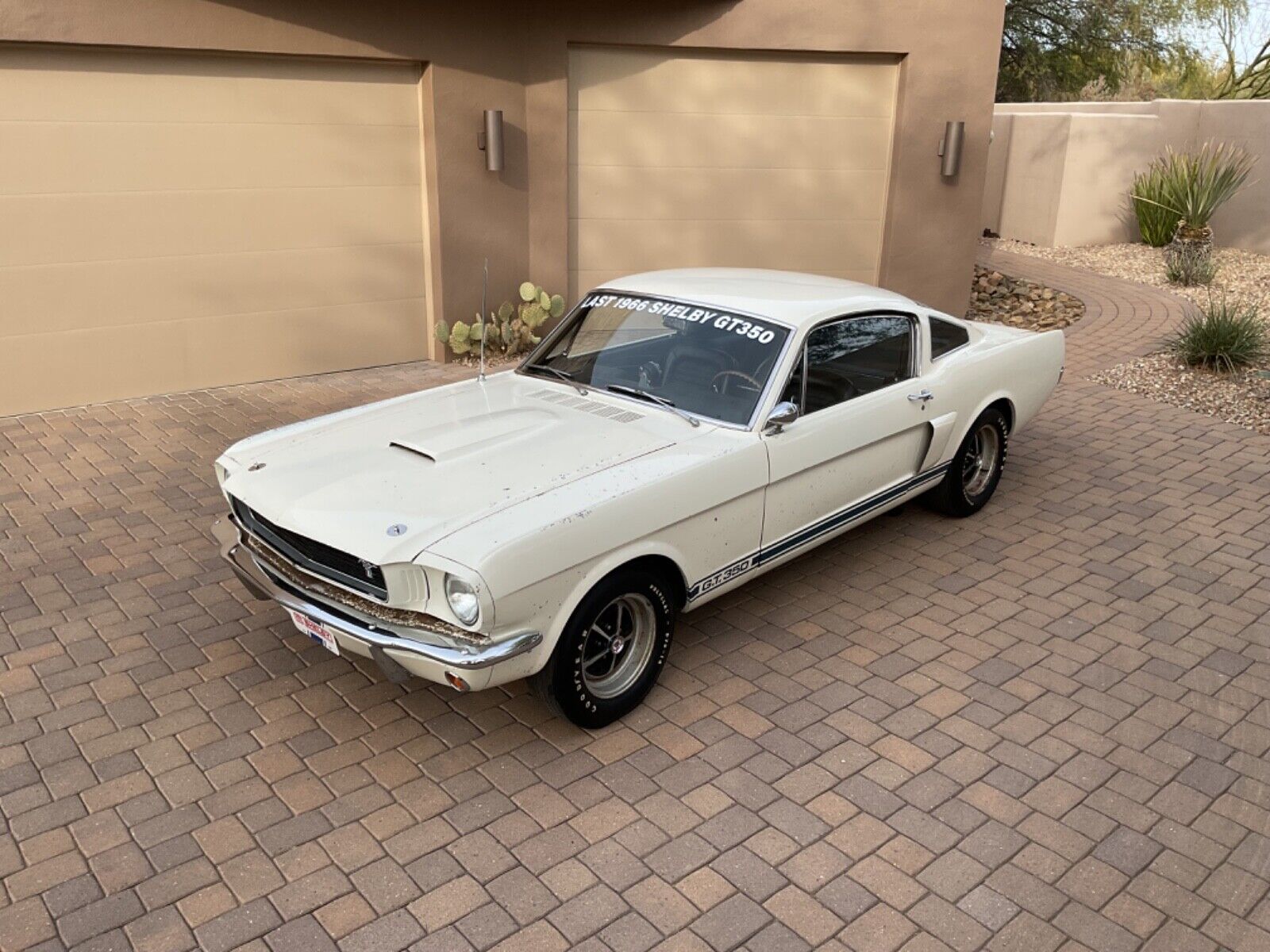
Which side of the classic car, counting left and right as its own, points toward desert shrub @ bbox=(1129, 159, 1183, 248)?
back

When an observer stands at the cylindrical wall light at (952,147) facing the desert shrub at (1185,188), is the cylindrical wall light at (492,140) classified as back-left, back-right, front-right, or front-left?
back-left

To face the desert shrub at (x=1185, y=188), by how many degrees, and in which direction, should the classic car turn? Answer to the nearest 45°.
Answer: approximately 180°

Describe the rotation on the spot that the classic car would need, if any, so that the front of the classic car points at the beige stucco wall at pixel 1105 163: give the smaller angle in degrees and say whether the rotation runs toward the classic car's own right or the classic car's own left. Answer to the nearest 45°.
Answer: approximately 180°

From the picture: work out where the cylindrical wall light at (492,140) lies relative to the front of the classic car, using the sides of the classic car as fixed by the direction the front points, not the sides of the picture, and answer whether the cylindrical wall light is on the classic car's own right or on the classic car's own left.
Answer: on the classic car's own right

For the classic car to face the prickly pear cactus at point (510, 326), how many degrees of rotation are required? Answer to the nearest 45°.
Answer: approximately 135° to its right

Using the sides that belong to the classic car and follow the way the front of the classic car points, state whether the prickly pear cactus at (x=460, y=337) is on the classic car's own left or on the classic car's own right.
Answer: on the classic car's own right

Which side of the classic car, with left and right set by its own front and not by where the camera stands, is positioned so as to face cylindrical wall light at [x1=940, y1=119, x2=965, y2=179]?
back

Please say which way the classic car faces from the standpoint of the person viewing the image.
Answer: facing the viewer and to the left of the viewer

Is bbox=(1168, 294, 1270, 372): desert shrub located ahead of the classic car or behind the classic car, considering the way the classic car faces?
behind
